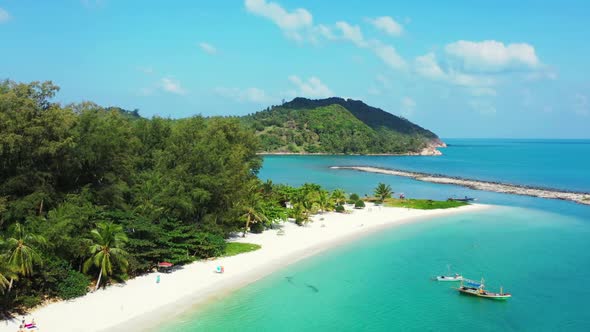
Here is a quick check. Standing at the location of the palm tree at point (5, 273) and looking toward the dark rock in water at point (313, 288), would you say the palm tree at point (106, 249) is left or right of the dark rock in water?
left
